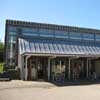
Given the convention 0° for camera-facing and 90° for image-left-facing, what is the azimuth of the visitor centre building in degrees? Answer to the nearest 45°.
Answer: approximately 315°
